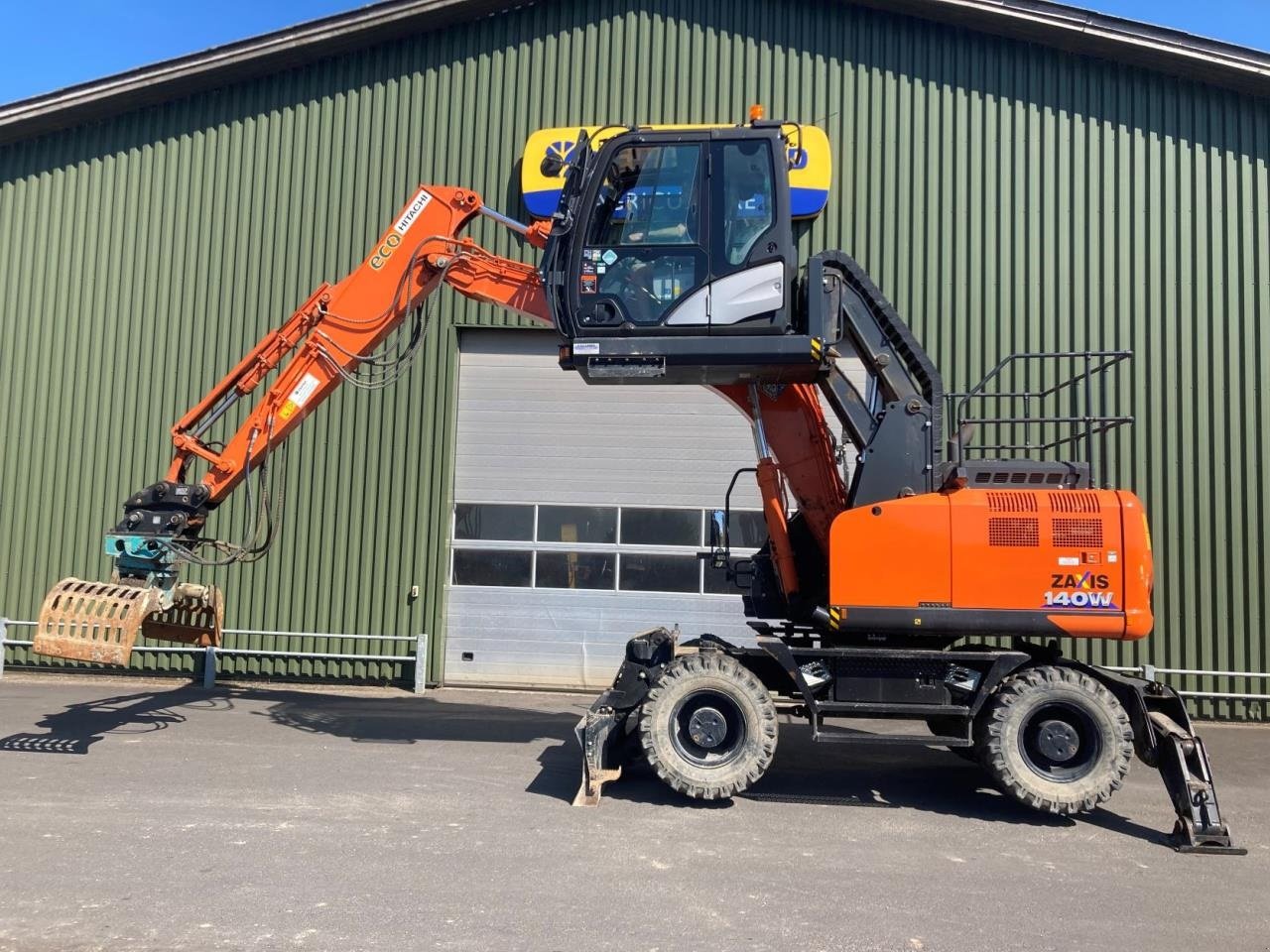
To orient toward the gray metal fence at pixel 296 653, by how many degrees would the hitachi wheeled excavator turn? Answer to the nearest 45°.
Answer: approximately 45° to its right

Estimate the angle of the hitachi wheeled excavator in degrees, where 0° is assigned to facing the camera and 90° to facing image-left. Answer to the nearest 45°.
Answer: approximately 90°
